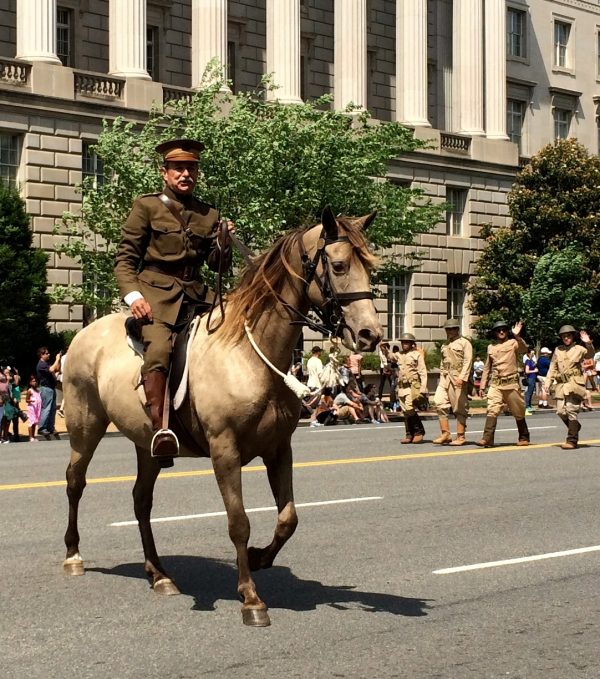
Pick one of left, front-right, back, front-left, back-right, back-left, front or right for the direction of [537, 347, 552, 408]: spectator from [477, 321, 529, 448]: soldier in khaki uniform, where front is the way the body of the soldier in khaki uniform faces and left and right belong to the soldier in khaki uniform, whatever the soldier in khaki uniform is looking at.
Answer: back

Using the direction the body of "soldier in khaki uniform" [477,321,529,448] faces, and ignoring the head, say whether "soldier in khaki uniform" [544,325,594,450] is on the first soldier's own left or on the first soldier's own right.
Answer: on the first soldier's own left

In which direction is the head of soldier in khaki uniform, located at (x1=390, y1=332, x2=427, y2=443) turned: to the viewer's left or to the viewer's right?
to the viewer's left

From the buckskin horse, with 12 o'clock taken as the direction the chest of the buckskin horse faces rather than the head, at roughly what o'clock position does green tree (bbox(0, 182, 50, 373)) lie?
The green tree is roughly at 7 o'clock from the buckskin horse.

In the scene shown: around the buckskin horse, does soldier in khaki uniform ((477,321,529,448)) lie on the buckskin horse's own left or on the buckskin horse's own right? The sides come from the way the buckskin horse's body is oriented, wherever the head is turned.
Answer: on the buckskin horse's own left

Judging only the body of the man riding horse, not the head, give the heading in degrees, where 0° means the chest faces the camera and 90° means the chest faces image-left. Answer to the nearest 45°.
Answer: approximately 315°

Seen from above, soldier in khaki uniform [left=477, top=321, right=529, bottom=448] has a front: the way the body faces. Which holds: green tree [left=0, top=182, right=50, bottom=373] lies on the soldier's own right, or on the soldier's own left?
on the soldier's own right

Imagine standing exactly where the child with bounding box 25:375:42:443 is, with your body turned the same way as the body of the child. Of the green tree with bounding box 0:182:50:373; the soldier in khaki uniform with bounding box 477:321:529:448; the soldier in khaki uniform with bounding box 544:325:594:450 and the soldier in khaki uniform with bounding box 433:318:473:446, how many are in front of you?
3

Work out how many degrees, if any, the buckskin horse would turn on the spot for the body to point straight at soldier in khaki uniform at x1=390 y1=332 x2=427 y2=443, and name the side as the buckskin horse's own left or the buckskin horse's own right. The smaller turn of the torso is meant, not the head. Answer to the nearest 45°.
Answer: approximately 135° to the buckskin horse's own left

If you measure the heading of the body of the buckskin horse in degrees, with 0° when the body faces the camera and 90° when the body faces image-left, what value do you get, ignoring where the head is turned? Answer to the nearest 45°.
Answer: approximately 315°
